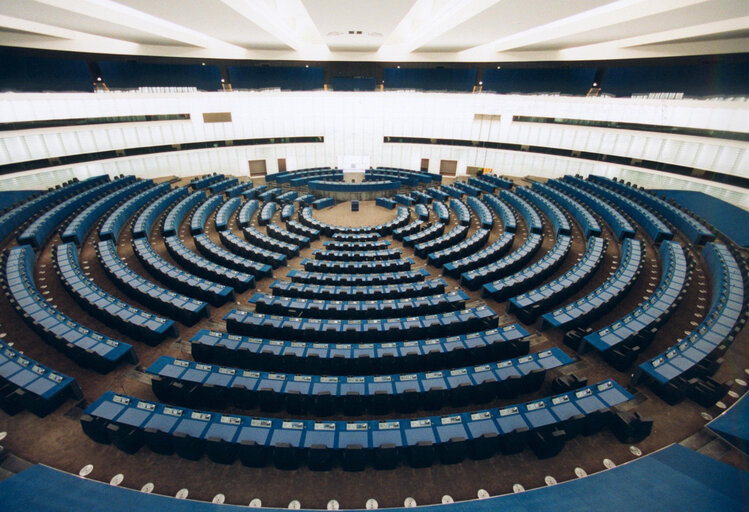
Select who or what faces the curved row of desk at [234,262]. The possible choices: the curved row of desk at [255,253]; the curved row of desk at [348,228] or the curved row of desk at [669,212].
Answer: the curved row of desk at [669,212]

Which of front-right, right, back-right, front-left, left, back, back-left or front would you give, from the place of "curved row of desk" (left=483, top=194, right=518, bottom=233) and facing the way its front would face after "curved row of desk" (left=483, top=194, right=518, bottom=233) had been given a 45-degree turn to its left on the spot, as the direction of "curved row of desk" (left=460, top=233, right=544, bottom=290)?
front

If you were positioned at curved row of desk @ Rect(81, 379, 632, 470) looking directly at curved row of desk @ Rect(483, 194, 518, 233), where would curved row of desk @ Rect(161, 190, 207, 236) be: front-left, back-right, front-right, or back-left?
front-left

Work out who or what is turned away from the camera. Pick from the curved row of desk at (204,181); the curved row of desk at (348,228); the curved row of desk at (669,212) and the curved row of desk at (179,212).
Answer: the curved row of desk at (348,228)

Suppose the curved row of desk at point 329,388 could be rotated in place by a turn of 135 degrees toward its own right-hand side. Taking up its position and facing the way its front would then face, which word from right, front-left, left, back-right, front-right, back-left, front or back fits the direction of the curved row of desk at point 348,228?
back-left

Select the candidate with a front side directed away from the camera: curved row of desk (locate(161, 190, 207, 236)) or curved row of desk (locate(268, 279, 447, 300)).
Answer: curved row of desk (locate(268, 279, 447, 300))

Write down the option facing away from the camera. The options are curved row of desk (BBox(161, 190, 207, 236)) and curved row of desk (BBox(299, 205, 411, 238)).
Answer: curved row of desk (BBox(299, 205, 411, 238))

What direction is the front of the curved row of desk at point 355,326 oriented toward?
away from the camera

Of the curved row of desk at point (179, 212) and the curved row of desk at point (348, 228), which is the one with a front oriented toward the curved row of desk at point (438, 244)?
the curved row of desk at point (179, 212)

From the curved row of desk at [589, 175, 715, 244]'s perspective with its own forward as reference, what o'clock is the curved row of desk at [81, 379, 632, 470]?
the curved row of desk at [81, 379, 632, 470] is roughly at 11 o'clock from the curved row of desk at [589, 175, 715, 244].

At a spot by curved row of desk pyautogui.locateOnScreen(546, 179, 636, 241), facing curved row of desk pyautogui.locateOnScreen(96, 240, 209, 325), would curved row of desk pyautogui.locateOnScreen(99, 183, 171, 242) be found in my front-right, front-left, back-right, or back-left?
front-right

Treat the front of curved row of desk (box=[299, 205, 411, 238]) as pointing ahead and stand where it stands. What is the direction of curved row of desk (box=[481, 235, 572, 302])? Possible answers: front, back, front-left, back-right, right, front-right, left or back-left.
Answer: back-right

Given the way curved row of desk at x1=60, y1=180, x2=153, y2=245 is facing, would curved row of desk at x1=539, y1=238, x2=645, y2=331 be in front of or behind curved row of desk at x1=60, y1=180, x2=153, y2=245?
in front

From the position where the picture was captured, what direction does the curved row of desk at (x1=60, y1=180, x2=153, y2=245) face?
facing the viewer and to the right of the viewer

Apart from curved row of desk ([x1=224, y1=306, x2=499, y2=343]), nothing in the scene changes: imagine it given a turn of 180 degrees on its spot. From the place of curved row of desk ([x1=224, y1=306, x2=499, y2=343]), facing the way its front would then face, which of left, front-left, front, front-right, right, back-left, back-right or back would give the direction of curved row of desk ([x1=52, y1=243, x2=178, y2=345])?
right

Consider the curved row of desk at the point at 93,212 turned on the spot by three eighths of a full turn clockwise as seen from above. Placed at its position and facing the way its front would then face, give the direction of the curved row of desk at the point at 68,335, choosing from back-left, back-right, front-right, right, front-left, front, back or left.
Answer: left

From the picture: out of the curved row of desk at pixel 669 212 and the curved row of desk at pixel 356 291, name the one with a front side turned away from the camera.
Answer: the curved row of desk at pixel 356 291

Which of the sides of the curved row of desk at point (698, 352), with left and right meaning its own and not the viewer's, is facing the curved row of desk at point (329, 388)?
left

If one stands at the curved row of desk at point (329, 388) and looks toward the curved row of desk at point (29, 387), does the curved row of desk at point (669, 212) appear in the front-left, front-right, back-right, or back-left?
back-right
